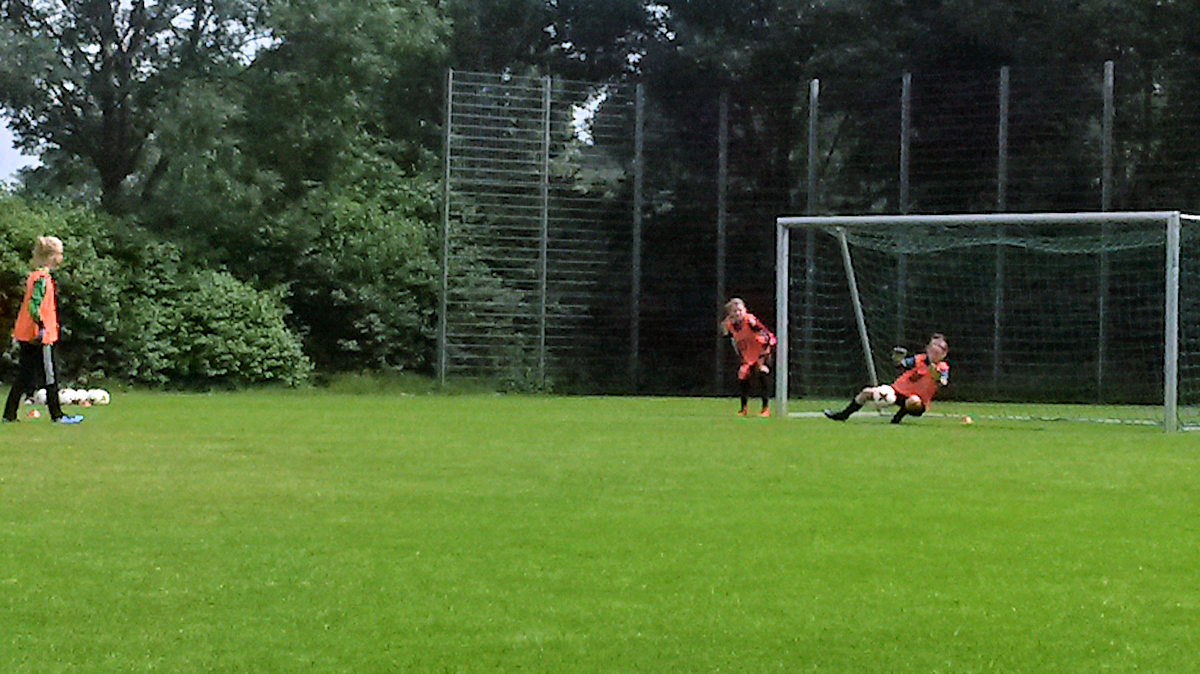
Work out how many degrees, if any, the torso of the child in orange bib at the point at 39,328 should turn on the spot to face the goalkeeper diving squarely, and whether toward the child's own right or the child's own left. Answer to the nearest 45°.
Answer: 0° — they already face them

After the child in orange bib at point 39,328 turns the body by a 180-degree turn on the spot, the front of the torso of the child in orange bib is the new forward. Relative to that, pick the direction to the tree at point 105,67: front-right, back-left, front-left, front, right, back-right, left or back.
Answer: right

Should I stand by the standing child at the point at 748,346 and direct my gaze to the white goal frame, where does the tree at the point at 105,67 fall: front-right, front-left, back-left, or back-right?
back-left

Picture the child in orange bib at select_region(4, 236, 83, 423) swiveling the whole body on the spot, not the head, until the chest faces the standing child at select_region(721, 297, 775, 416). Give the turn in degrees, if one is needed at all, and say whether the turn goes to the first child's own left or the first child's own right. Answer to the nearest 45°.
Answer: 0° — they already face them

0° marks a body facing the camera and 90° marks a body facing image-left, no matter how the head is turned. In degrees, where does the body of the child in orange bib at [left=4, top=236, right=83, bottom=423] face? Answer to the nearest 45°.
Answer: approximately 270°

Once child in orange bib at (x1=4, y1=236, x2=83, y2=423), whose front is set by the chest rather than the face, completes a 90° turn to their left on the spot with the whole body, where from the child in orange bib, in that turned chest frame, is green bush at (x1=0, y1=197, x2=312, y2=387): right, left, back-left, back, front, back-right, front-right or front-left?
front

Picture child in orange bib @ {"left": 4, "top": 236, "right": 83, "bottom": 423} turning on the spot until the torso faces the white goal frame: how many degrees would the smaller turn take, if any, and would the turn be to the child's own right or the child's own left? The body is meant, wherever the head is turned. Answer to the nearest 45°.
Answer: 0° — they already face it
